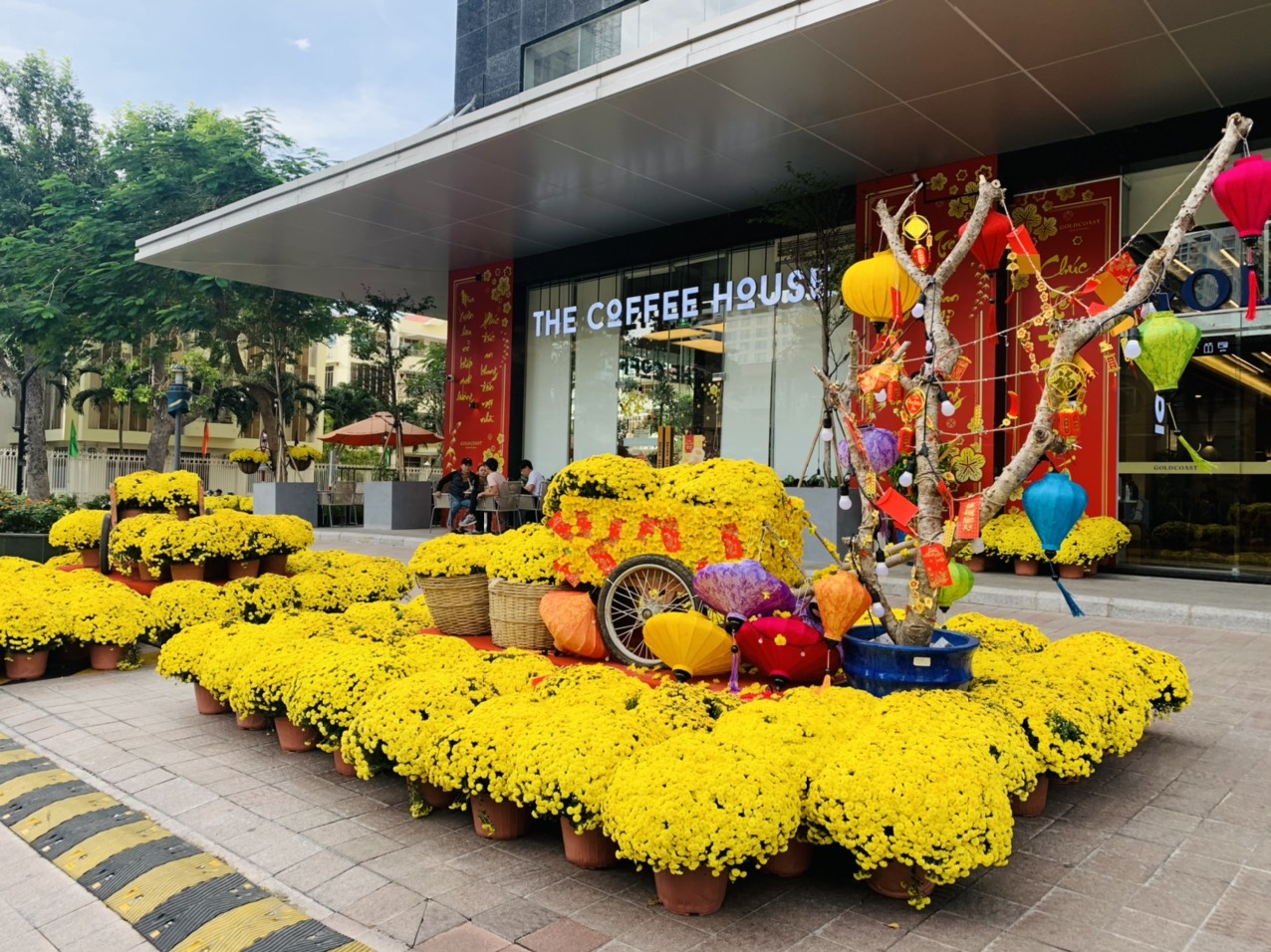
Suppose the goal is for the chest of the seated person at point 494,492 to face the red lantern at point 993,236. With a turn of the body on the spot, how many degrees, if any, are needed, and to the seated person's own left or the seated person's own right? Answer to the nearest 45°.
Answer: approximately 90° to the seated person's own left

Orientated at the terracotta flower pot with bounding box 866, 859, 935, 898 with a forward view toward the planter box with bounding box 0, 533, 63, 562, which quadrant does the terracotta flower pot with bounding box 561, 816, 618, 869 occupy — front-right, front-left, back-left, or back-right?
front-left

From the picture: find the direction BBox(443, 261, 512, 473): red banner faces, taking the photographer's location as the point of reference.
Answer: facing the viewer and to the left of the viewer

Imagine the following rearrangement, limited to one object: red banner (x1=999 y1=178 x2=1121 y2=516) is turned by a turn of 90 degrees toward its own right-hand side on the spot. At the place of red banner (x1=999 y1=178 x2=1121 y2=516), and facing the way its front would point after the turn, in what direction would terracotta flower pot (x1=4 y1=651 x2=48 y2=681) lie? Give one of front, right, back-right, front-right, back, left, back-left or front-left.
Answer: left

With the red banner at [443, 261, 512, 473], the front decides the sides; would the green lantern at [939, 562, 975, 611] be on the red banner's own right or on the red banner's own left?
on the red banner's own left

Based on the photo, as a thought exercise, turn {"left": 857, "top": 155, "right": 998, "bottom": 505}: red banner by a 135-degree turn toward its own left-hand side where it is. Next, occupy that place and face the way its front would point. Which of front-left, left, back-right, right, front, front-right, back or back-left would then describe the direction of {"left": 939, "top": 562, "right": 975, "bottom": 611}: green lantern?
right

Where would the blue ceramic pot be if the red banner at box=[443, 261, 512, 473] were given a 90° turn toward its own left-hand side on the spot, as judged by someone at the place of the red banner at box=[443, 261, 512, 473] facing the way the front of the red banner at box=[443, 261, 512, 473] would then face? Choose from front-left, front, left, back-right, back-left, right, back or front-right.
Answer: front-right

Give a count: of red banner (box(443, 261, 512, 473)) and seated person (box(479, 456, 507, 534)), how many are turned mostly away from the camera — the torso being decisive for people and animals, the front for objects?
0

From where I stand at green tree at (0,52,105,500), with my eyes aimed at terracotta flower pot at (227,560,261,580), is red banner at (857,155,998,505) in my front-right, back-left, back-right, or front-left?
front-left

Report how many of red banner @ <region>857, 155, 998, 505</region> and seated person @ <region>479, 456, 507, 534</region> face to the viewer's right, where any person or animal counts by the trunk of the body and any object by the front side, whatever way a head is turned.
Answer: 0

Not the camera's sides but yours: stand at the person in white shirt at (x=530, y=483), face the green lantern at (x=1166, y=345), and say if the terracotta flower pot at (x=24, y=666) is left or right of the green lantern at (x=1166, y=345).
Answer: right

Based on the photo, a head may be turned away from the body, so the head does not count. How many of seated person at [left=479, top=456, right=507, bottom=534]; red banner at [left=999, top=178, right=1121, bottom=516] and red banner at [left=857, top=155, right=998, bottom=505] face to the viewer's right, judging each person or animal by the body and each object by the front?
0
